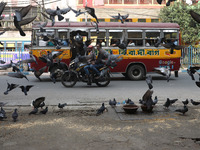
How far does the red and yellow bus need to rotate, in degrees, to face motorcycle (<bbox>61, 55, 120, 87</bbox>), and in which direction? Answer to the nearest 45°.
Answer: approximately 45° to its left

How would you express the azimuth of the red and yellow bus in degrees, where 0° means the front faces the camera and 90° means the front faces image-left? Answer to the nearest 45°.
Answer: approximately 90°

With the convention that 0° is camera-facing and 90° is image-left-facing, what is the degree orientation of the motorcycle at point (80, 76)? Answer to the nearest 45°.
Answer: approximately 90°

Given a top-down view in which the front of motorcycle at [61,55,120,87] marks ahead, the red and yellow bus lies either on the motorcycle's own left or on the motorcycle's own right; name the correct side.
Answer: on the motorcycle's own right
